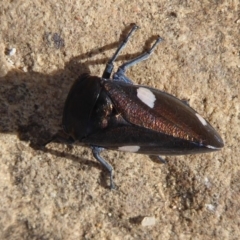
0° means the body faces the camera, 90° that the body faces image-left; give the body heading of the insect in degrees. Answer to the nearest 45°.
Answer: approximately 90°
